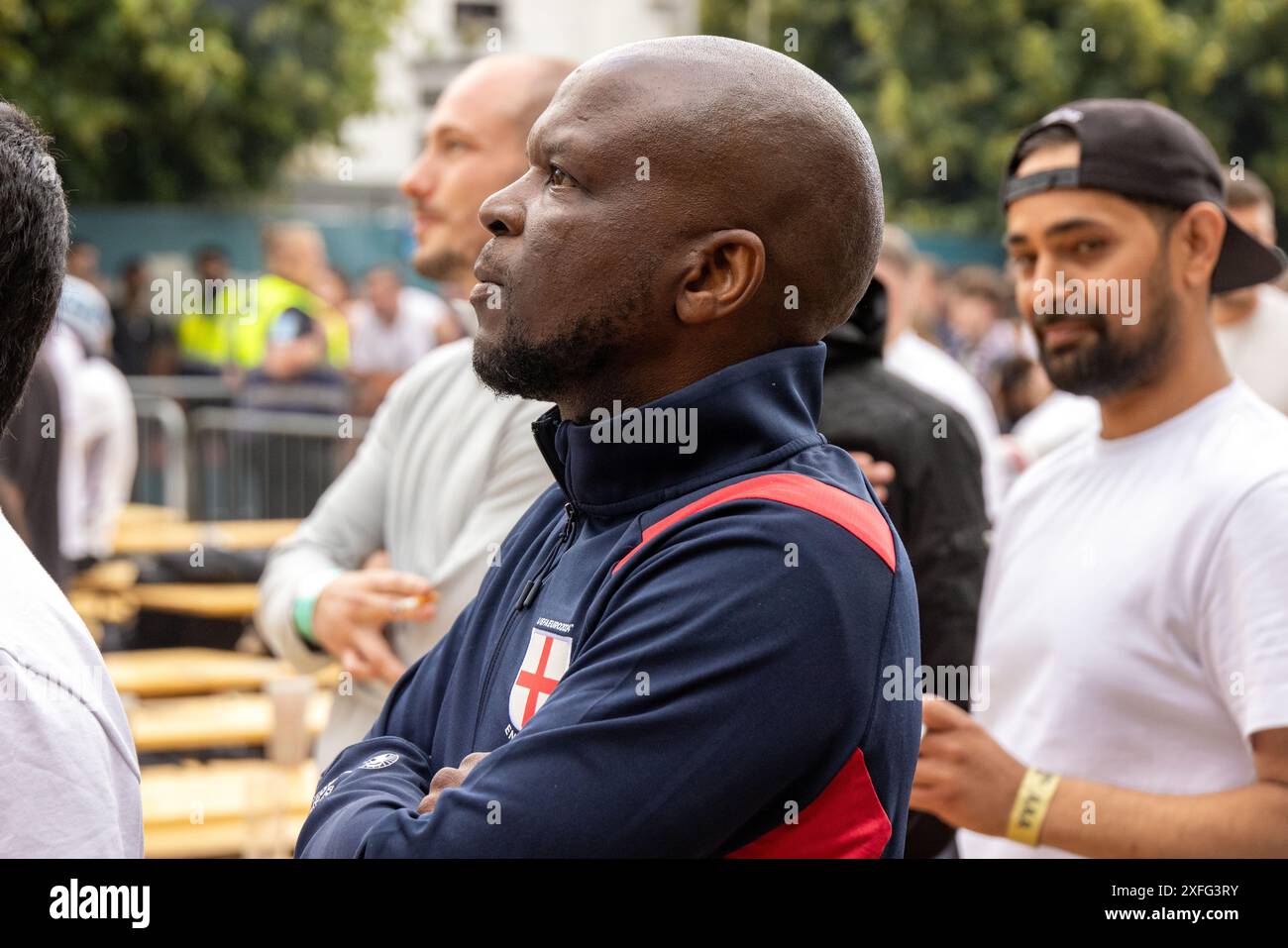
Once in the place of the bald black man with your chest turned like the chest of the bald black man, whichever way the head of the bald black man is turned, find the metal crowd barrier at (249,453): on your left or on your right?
on your right

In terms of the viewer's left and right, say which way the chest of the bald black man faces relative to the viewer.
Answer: facing to the left of the viewer

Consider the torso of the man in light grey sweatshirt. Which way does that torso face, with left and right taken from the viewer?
facing the viewer and to the left of the viewer

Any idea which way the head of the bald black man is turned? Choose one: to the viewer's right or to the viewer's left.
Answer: to the viewer's left

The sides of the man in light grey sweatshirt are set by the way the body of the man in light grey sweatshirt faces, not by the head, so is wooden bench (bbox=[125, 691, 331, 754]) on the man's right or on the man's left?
on the man's right

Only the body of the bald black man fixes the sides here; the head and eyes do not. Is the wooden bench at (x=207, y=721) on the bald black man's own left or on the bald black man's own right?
on the bald black man's own right

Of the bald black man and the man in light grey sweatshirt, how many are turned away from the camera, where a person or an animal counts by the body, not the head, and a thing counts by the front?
0

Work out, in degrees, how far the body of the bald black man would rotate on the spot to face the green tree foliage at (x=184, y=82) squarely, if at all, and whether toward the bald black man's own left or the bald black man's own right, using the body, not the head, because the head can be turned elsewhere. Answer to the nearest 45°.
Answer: approximately 90° to the bald black man's own right

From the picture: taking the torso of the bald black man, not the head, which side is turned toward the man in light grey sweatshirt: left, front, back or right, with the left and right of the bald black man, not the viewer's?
right

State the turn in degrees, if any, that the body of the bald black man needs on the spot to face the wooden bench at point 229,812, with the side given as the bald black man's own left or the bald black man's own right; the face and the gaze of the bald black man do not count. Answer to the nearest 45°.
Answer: approximately 90° to the bald black man's own right

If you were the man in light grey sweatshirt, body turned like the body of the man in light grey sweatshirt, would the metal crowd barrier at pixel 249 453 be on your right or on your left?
on your right
